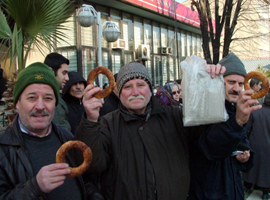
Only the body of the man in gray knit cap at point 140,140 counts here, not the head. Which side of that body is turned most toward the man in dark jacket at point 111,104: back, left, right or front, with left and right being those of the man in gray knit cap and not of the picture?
back

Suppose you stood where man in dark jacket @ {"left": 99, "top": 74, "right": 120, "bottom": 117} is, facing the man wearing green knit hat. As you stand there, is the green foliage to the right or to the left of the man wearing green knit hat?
right

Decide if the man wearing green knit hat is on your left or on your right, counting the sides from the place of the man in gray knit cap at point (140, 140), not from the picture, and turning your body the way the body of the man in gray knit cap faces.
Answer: on your right

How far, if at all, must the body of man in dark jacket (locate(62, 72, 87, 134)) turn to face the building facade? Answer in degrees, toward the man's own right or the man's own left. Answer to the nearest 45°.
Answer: approximately 135° to the man's own left

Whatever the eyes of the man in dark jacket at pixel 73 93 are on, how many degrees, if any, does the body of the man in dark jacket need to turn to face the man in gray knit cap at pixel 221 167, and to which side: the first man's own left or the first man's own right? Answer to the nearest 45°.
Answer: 0° — they already face them

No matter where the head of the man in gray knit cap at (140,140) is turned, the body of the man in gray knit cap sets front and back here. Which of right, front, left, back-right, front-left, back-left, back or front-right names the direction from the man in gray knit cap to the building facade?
back
